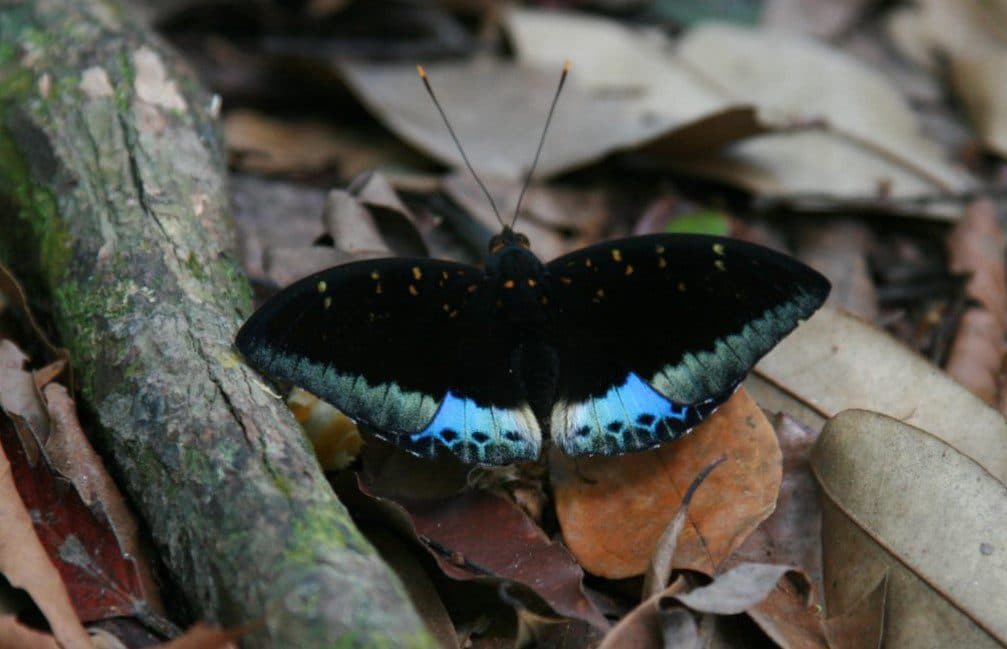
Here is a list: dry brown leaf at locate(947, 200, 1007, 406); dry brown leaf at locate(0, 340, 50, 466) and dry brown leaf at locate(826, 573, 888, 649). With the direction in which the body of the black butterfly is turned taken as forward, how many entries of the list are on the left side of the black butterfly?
1

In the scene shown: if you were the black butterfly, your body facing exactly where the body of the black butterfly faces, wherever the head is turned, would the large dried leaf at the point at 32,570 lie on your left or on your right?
on your left

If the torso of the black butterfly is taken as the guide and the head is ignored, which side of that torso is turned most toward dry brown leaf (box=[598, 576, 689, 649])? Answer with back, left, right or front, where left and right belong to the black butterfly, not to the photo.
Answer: back

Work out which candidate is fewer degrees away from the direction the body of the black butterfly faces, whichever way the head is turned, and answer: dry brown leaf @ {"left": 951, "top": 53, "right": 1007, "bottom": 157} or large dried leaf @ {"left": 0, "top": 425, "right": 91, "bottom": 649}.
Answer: the dry brown leaf

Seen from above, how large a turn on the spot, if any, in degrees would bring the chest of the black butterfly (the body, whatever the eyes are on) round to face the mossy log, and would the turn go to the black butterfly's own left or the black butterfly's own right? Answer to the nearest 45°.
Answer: approximately 90° to the black butterfly's own left

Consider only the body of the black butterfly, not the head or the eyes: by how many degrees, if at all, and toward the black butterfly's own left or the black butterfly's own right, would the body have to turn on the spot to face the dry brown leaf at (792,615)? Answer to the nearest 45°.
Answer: approximately 135° to the black butterfly's own right

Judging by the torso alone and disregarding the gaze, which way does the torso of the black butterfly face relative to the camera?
away from the camera

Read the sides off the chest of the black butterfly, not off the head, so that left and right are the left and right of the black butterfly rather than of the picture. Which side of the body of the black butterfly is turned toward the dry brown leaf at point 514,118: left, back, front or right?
front

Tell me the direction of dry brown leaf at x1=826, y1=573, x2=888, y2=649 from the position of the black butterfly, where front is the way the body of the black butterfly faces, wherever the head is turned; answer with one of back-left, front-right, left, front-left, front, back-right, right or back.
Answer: back-right
